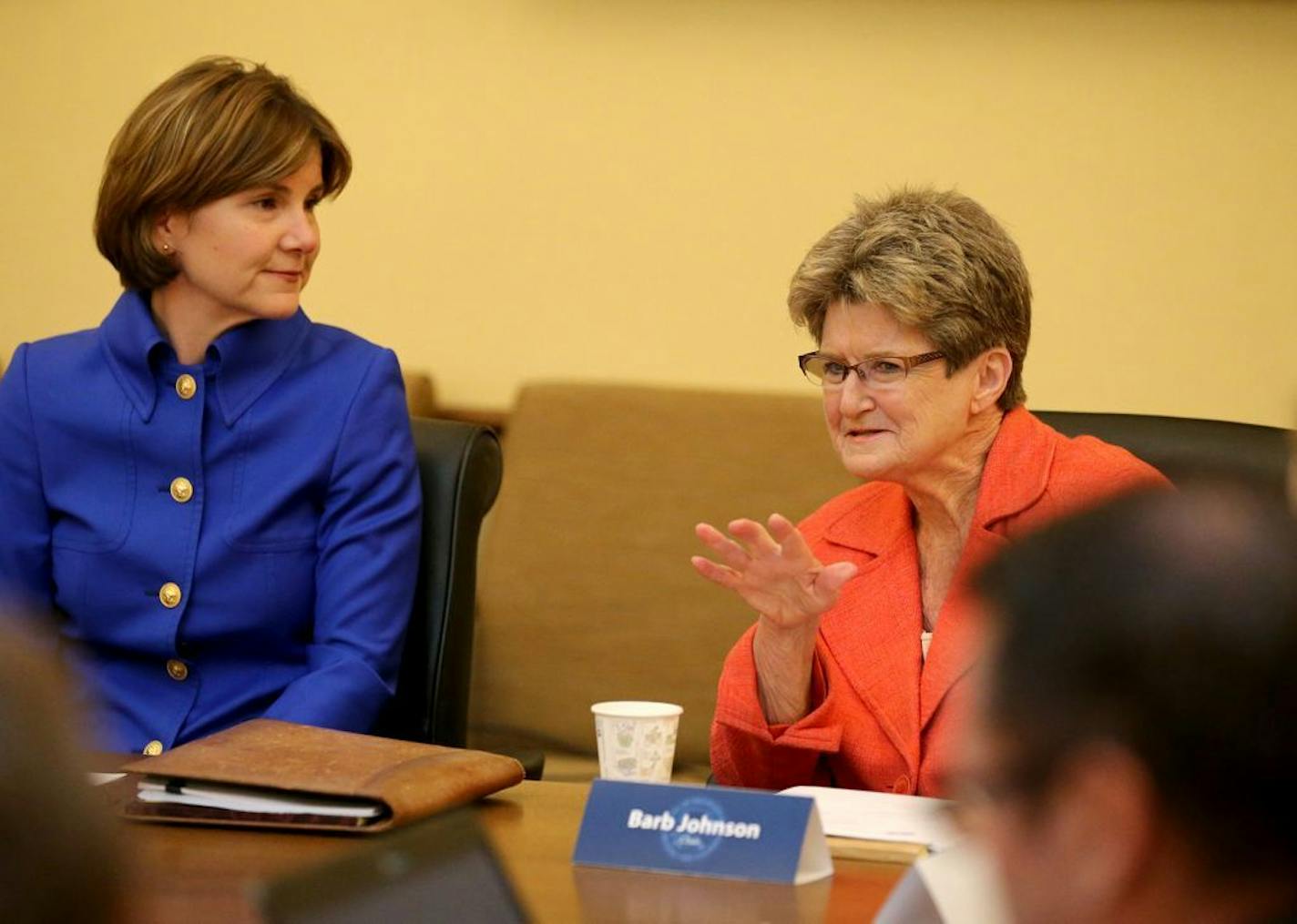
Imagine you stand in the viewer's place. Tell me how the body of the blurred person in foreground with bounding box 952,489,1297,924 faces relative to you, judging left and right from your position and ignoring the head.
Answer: facing away from the viewer and to the left of the viewer

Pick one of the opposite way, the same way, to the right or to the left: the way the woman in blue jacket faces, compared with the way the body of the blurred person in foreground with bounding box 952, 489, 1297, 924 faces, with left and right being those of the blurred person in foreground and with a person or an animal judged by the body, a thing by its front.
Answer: the opposite way

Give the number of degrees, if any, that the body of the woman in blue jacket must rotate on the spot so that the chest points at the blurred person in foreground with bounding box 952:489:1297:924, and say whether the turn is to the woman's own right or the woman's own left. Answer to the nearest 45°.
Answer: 0° — they already face them

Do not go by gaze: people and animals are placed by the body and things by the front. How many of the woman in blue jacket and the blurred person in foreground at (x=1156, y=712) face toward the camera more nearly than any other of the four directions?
1

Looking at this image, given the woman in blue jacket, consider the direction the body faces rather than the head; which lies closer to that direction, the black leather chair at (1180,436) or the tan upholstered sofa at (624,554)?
the black leather chair

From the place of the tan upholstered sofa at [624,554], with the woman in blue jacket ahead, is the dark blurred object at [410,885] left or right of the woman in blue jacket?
left

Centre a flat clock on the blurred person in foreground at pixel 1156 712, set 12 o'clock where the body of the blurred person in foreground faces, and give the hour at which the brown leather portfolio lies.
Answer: The brown leather portfolio is roughly at 12 o'clock from the blurred person in foreground.

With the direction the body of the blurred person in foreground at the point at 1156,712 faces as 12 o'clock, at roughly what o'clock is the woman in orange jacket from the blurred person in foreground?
The woman in orange jacket is roughly at 1 o'clock from the blurred person in foreground.

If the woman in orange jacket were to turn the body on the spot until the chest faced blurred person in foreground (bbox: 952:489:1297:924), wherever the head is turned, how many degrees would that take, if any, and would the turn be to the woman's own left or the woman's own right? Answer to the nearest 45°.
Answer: approximately 45° to the woman's own left
